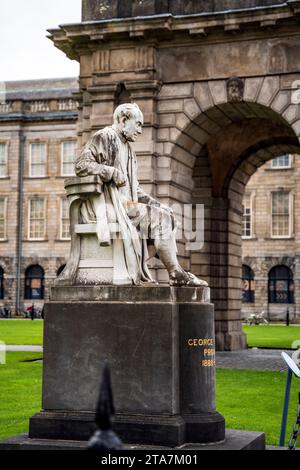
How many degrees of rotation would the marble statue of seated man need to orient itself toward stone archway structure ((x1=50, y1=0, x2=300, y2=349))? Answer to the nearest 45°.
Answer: approximately 90° to its left

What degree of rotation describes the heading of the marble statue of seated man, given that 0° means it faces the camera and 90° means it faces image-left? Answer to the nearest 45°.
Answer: approximately 270°
